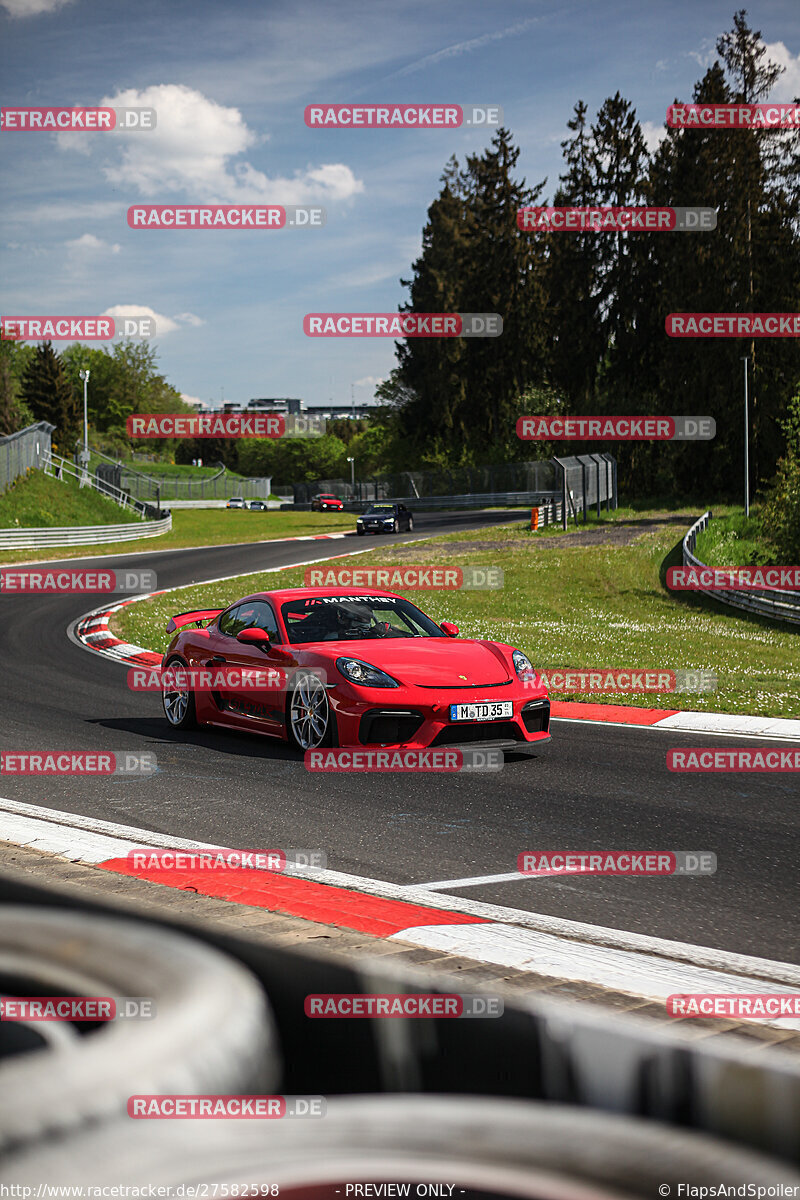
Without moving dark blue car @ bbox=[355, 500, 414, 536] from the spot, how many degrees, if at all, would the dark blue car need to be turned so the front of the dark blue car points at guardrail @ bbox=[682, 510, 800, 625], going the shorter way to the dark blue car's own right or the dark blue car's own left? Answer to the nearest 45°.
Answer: approximately 45° to the dark blue car's own left

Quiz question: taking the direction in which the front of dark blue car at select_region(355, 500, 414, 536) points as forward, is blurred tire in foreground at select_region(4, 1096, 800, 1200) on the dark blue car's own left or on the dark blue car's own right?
on the dark blue car's own left

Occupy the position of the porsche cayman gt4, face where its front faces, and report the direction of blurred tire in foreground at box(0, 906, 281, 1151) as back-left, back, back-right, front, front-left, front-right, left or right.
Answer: front-right

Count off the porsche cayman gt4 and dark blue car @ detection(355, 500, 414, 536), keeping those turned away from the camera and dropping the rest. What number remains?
0

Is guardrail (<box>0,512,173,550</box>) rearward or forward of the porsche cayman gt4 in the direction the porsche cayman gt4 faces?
rearward

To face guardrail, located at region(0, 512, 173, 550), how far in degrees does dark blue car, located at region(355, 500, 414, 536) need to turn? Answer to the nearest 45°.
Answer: approximately 45° to its right

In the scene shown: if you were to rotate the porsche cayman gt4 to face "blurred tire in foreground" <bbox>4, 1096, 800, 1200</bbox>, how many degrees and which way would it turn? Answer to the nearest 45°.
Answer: approximately 45° to its right

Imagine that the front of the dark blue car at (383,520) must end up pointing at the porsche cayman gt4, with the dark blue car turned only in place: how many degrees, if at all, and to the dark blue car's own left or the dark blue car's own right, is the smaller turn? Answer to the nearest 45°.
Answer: approximately 45° to the dark blue car's own left

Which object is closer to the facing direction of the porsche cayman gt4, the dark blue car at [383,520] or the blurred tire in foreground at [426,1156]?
the blurred tire in foreground

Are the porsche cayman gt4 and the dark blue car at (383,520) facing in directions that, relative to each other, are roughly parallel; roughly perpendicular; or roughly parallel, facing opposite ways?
roughly perpendicular

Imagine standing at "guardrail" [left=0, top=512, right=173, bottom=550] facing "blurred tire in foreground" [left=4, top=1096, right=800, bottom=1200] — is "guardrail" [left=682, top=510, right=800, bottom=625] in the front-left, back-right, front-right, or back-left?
front-left

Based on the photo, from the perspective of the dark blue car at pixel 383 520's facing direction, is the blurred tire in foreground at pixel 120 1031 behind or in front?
in front

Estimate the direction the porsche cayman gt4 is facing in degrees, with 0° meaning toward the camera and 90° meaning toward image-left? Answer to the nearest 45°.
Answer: approximately 315°

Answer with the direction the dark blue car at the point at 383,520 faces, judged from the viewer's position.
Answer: facing the viewer and to the left of the viewer
